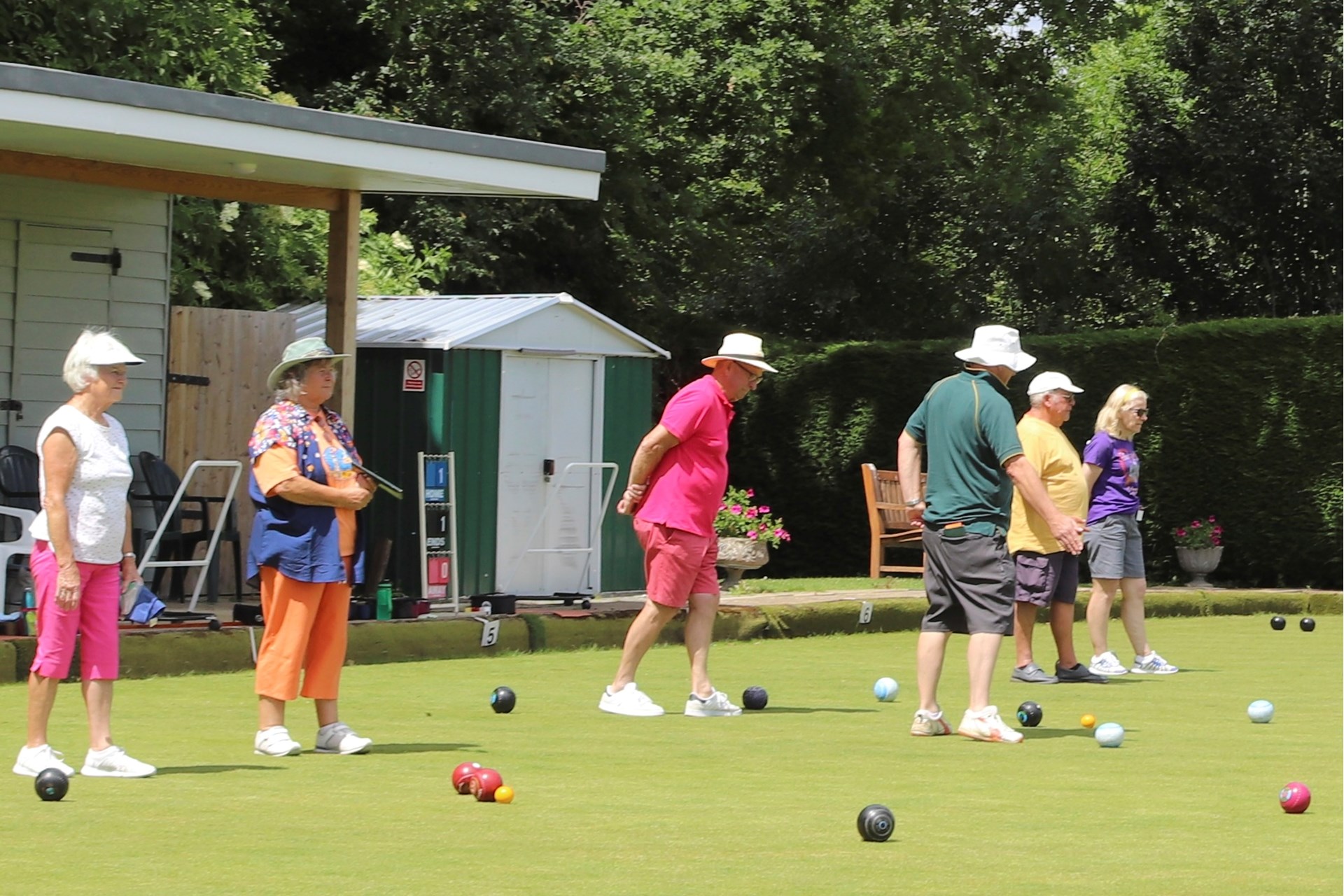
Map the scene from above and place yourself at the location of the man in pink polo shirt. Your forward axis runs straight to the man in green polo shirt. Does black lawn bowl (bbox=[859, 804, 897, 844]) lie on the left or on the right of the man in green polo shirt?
right

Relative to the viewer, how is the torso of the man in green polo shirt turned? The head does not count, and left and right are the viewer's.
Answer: facing away from the viewer and to the right of the viewer

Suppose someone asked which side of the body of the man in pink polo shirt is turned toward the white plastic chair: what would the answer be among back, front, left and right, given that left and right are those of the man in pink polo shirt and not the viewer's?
back

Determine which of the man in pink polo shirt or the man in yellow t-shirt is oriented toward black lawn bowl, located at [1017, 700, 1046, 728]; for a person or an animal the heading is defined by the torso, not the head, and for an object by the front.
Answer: the man in pink polo shirt

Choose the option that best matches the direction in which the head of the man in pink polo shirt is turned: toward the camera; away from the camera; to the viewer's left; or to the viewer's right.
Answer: to the viewer's right

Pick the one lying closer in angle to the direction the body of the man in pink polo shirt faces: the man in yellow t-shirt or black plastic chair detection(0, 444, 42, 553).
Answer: the man in yellow t-shirt

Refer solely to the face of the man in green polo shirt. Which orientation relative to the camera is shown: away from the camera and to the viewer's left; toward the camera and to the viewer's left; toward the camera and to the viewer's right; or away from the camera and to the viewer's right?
away from the camera and to the viewer's right

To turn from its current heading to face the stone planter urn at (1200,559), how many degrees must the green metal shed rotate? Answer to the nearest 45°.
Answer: approximately 90° to its left

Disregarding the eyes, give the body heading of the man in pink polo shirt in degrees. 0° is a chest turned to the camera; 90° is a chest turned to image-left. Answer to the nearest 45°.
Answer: approximately 270°

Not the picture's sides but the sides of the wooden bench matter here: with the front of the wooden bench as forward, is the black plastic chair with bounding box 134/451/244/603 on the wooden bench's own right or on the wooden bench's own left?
on the wooden bench's own right
